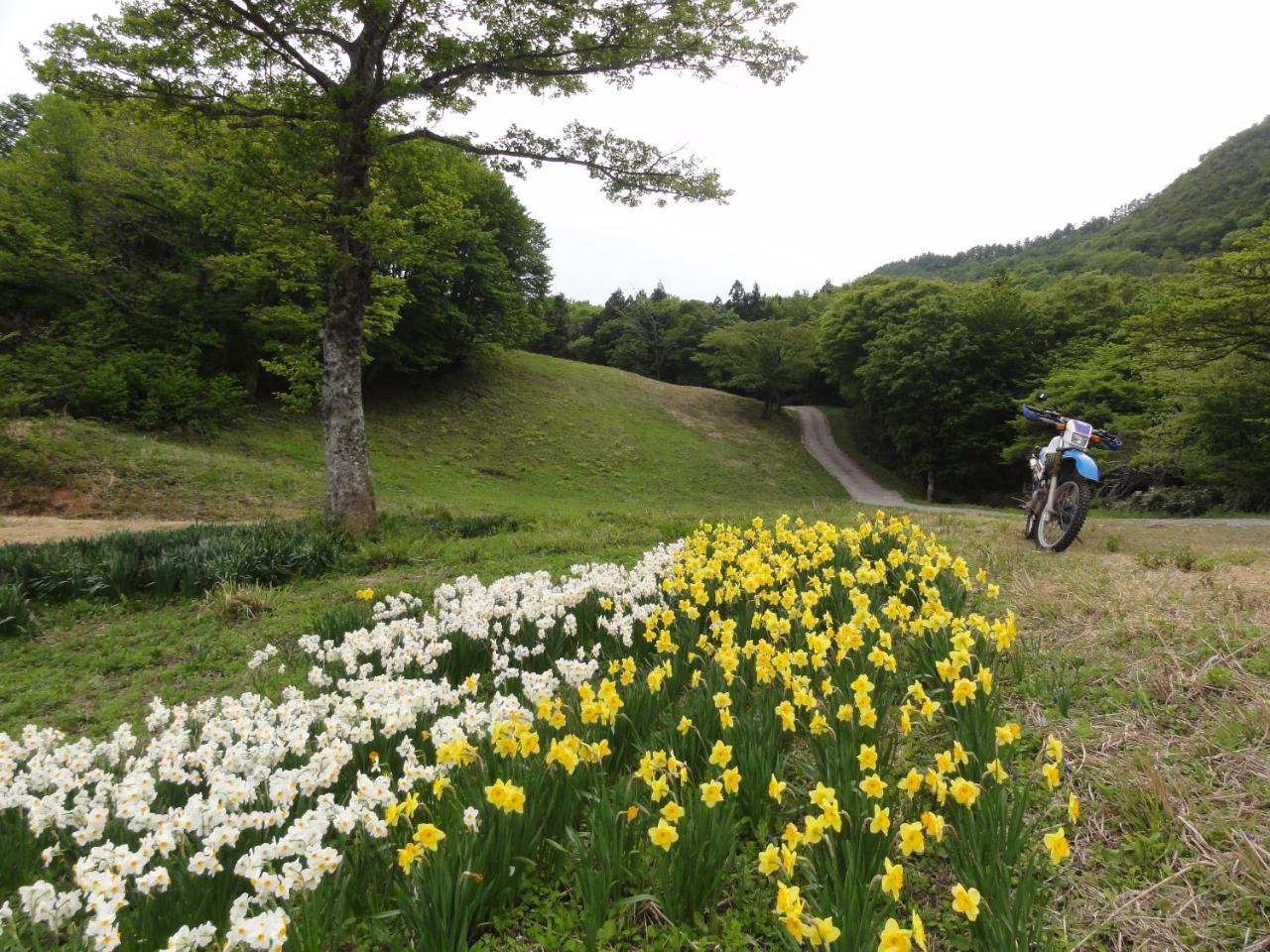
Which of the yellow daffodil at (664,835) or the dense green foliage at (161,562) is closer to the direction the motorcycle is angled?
the yellow daffodil

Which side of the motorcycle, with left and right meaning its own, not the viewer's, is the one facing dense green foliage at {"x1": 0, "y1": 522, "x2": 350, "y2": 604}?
right

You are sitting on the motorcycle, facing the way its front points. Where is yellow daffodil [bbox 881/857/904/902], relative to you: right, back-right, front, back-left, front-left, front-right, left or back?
front-right

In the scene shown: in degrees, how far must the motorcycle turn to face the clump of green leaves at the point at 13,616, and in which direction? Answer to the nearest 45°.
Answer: approximately 90° to its right

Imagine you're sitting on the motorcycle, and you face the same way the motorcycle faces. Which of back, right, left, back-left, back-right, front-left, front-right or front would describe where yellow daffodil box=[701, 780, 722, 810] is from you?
front-right

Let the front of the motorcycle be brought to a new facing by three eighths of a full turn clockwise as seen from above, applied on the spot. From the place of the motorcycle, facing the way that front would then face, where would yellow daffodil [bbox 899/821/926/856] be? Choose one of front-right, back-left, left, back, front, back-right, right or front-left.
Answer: left

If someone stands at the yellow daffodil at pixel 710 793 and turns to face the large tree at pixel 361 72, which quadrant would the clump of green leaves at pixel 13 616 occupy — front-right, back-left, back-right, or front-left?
front-left

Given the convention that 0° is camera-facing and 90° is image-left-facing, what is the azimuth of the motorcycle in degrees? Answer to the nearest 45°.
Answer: approximately 315°

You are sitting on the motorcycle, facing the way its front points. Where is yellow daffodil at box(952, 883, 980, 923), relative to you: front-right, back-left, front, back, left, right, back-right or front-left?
front-right

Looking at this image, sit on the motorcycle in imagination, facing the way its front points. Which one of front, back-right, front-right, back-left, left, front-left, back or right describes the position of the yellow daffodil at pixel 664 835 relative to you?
front-right

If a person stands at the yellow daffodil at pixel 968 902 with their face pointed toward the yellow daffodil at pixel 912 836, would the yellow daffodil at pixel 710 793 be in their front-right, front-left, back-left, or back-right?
front-left

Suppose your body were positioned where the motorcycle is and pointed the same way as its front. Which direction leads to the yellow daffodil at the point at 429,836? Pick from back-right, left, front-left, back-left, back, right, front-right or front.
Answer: front-right
